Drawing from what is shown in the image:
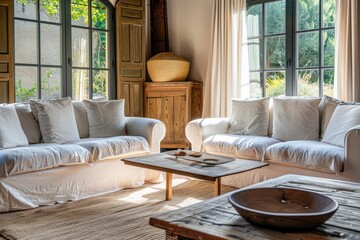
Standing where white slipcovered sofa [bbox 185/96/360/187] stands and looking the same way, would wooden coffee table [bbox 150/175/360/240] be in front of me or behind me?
in front

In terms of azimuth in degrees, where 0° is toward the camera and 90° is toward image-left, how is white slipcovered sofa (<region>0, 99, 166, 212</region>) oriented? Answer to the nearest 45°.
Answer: approximately 315°

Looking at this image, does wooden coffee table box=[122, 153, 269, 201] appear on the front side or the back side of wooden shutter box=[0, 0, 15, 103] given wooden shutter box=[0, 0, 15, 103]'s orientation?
on the front side

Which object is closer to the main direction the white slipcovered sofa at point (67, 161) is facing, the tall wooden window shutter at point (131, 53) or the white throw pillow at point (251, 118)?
the white throw pillow

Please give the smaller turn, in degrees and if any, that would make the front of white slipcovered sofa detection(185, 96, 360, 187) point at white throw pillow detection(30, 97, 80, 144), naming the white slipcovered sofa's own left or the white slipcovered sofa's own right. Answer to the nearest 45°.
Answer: approximately 45° to the white slipcovered sofa's own right
